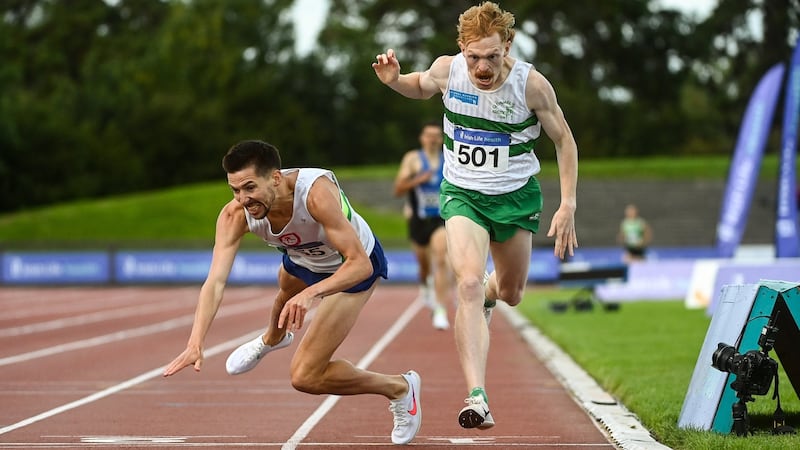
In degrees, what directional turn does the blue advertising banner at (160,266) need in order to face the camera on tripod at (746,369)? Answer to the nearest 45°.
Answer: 0° — it already faces it

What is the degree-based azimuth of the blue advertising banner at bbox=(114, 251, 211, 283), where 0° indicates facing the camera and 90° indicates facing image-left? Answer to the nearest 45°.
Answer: approximately 0°

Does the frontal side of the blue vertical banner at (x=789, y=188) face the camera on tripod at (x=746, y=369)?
yes

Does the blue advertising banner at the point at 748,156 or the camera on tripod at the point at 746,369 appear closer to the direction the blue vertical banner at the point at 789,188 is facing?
the camera on tripod

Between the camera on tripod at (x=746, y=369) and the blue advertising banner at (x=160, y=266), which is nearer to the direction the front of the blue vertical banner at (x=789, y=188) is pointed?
the camera on tripod

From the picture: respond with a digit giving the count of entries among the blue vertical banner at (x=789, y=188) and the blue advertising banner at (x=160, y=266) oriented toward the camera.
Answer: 2
